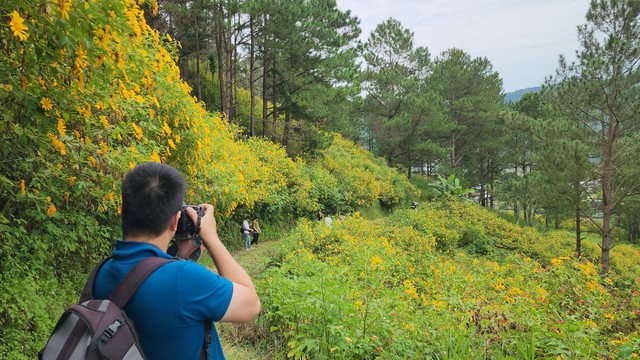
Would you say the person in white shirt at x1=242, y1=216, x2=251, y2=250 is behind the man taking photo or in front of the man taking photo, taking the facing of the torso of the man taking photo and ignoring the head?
in front

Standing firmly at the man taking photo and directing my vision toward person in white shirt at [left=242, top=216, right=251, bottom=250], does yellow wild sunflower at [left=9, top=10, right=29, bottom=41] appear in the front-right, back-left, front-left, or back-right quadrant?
front-left

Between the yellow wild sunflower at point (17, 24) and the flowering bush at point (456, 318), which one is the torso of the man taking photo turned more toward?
the flowering bush

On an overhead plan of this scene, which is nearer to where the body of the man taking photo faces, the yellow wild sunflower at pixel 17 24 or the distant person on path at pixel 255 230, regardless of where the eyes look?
the distant person on path

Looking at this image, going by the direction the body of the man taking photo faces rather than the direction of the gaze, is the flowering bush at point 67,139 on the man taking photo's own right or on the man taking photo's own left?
on the man taking photo's own left

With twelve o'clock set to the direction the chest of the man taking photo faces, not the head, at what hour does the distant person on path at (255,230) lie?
The distant person on path is roughly at 11 o'clock from the man taking photo.

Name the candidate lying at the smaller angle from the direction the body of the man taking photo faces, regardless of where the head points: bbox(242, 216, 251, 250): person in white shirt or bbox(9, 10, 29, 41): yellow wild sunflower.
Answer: the person in white shirt

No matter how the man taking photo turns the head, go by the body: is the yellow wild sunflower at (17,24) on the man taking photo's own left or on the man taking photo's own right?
on the man taking photo's own left

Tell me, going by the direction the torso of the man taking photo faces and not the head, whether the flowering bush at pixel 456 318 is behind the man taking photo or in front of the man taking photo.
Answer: in front

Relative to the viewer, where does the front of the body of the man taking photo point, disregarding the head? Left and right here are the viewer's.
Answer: facing away from the viewer and to the right of the viewer
